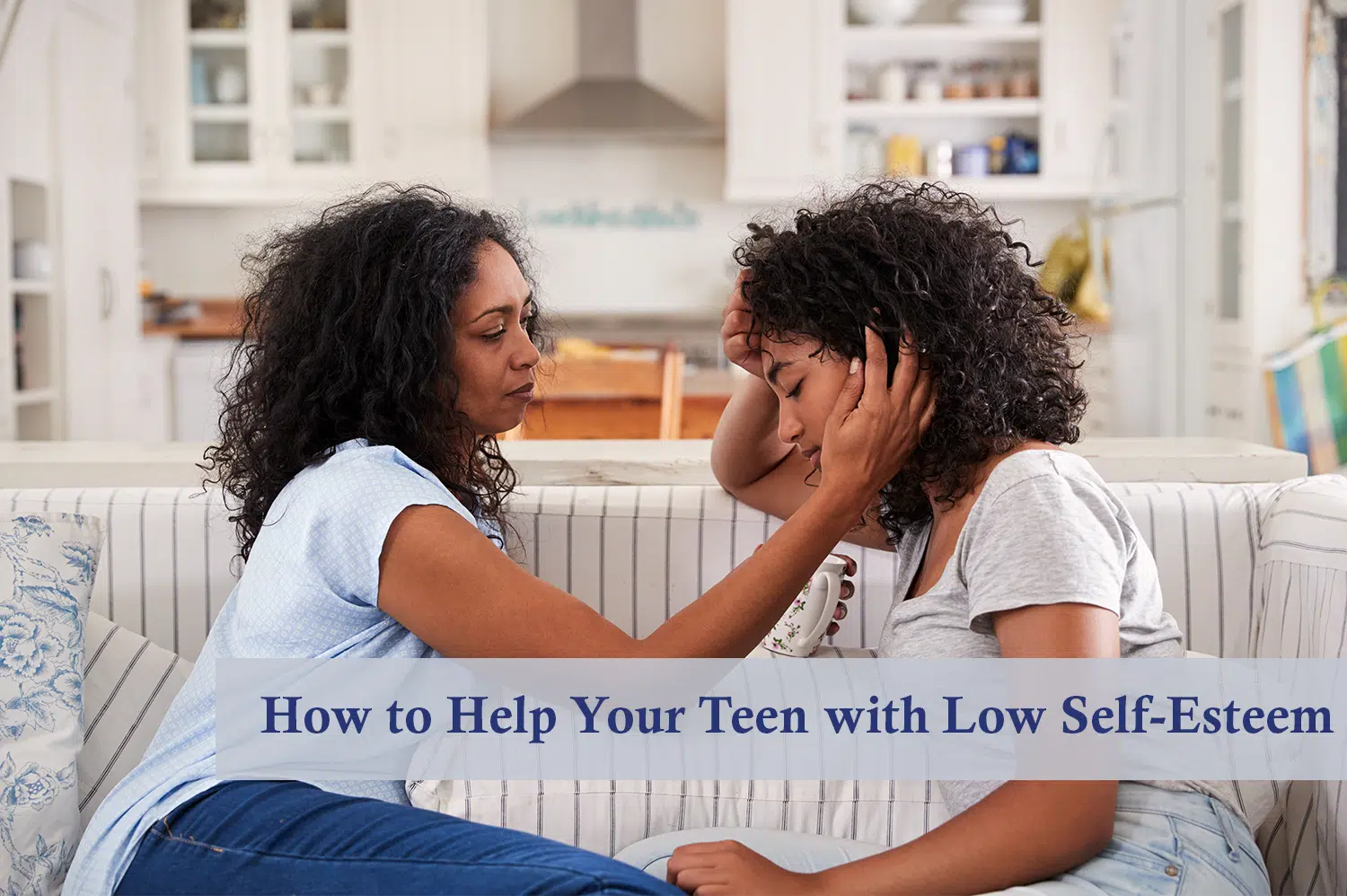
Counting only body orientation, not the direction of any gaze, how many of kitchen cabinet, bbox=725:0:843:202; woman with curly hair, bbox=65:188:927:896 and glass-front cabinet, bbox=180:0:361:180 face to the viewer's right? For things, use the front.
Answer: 1

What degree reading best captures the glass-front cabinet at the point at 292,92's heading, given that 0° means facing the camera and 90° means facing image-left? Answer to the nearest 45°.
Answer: approximately 0°

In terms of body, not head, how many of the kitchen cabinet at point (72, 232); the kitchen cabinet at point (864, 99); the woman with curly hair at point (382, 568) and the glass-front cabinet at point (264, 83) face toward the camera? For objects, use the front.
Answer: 3

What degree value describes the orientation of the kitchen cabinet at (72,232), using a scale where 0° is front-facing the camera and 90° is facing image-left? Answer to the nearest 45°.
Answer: approximately 0°

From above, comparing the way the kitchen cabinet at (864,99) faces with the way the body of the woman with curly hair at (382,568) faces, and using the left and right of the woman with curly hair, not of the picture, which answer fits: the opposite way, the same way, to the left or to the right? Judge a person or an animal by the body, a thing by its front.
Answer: to the right

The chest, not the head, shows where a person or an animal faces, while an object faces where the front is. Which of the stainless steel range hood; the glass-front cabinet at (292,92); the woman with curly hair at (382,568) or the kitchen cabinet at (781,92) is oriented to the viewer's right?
the woman with curly hair

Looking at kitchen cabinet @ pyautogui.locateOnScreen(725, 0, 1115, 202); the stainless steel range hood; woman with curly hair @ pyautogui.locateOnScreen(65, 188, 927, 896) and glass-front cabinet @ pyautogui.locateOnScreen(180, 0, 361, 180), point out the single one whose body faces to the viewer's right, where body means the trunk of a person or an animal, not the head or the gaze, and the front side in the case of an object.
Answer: the woman with curly hair

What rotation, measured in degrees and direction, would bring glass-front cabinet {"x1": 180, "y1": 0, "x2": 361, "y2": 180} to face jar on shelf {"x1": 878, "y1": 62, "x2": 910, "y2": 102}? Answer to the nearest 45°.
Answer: approximately 90° to its left
